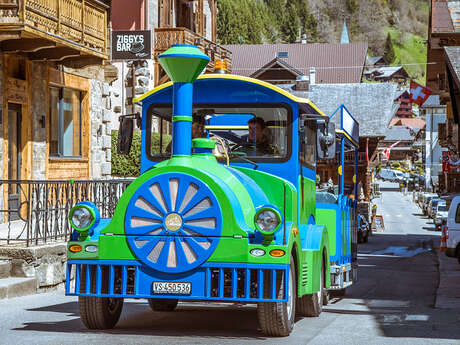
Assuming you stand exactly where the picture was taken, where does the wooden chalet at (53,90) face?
facing the viewer and to the right of the viewer

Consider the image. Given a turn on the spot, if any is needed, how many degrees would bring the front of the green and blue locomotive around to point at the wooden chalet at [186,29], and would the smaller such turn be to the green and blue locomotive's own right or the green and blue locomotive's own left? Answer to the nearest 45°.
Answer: approximately 135° to the green and blue locomotive's own right

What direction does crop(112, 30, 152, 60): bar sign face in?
toward the camera

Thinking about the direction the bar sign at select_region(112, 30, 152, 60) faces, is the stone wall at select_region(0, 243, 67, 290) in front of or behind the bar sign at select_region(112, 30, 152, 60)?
in front

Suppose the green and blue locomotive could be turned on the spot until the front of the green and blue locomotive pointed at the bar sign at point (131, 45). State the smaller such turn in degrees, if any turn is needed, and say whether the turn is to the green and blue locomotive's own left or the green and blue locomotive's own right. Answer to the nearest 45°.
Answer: approximately 135° to the green and blue locomotive's own right

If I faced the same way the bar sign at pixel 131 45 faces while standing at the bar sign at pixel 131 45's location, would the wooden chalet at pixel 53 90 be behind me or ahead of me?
ahead

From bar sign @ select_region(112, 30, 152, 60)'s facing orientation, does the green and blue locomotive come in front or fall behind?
in front

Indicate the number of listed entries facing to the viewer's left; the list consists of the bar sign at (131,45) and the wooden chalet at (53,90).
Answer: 0

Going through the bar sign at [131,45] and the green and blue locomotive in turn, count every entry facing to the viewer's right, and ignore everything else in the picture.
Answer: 0

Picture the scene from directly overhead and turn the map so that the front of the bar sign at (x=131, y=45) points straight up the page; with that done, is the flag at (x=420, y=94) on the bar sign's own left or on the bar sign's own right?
on the bar sign's own left

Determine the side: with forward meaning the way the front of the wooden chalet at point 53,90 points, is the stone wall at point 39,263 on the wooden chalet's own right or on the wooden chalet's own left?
on the wooden chalet's own right
